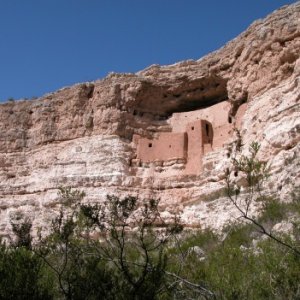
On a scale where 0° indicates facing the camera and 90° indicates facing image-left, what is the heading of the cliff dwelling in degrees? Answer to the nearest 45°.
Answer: approximately 0°
